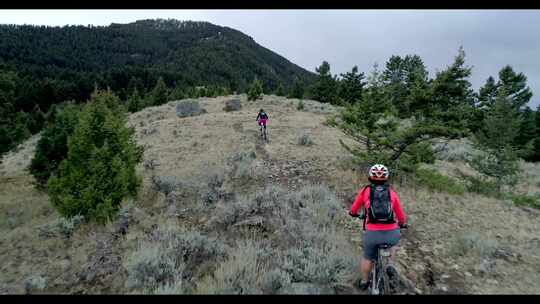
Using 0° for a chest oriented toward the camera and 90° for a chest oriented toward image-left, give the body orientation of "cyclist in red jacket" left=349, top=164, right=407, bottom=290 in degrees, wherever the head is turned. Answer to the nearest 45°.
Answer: approximately 180°

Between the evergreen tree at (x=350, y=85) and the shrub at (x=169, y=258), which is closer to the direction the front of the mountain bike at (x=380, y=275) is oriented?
the evergreen tree

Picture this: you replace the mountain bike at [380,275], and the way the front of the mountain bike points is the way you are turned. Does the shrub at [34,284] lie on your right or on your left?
on your left

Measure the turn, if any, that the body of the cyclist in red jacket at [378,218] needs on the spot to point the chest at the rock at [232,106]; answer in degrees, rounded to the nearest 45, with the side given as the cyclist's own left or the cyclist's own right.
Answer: approximately 45° to the cyclist's own left

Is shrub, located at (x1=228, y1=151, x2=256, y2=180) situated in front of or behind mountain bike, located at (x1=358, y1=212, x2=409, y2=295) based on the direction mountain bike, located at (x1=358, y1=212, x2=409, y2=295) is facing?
in front

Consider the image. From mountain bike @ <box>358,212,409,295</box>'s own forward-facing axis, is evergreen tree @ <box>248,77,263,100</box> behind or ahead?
ahead

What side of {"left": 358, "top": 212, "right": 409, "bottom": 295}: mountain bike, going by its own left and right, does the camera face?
back

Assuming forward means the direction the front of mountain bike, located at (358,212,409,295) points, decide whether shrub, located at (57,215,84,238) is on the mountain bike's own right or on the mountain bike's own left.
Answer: on the mountain bike's own left

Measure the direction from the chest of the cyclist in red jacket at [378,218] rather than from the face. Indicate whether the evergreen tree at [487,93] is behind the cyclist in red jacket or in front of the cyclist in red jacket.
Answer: in front

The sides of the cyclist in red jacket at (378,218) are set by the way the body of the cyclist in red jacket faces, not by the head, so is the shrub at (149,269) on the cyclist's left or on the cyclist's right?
on the cyclist's left

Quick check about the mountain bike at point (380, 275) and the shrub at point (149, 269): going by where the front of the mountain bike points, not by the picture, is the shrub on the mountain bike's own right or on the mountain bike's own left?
on the mountain bike's own left
